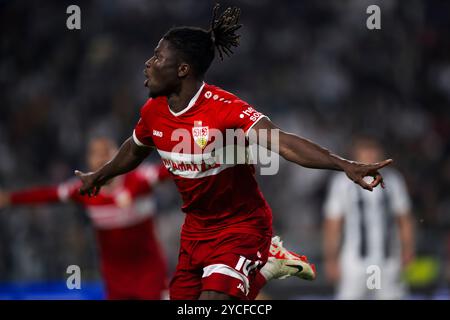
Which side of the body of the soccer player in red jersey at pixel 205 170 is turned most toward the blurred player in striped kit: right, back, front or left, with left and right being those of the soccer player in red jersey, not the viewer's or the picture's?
back

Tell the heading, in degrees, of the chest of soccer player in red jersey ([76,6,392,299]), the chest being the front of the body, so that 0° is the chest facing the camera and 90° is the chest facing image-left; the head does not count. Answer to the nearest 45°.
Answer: approximately 45°

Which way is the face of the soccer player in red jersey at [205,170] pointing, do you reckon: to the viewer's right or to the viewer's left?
to the viewer's left

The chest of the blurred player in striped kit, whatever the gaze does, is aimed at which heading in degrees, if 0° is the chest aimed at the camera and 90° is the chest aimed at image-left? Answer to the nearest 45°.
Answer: approximately 0°

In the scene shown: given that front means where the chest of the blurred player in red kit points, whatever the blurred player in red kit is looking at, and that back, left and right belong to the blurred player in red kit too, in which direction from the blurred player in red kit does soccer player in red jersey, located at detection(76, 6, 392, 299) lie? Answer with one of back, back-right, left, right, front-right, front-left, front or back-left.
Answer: front-left

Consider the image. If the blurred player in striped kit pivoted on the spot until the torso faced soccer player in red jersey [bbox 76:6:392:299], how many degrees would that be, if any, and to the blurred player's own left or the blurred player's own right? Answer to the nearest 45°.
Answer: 0° — they already face them
